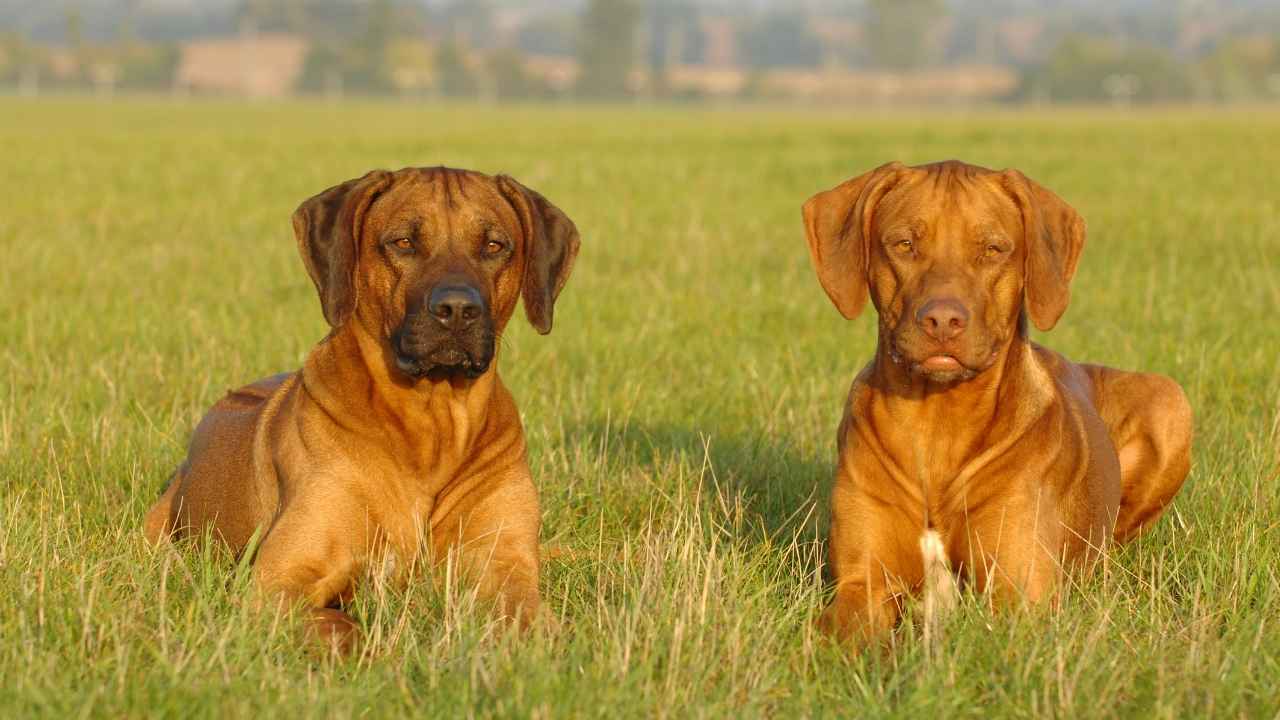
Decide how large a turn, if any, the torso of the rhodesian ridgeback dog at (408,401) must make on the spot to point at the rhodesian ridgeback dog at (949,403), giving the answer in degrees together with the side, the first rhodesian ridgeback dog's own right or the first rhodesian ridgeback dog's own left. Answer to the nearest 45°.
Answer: approximately 45° to the first rhodesian ridgeback dog's own left

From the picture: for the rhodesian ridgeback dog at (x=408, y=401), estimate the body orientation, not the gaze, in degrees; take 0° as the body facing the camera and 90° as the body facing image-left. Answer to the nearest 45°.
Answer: approximately 315°
